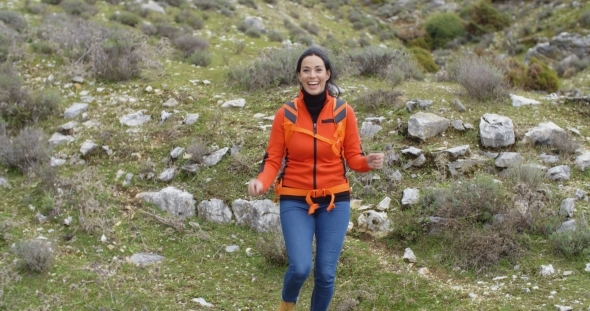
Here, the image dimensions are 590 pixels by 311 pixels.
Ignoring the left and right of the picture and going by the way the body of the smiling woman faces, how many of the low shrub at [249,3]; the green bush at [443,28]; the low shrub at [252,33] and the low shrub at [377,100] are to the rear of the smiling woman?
4

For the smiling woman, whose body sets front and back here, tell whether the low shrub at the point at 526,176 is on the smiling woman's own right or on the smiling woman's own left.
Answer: on the smiling woman's own left

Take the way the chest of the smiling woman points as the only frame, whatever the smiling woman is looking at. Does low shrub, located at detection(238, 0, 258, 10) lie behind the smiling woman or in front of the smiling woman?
behind

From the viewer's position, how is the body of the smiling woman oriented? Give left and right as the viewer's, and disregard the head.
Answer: facing the viewer

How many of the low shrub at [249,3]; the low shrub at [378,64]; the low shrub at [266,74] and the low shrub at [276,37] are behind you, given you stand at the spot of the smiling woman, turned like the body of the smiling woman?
4

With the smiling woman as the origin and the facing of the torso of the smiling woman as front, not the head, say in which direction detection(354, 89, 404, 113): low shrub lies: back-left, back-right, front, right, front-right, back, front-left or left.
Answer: back

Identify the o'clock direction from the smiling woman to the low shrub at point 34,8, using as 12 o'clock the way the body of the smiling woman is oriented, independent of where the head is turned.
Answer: The low shrub is roughly at 5 o'clock from the smiling woman.

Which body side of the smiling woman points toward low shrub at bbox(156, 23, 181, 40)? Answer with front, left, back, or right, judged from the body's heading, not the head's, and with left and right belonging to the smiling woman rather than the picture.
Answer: back

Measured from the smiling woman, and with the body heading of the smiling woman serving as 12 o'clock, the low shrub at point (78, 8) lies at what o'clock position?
The low shrub is roughly at 5 o'clock from the smiling woman.

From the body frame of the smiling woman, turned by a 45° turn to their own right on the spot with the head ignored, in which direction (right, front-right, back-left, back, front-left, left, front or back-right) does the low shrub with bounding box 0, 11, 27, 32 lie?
right

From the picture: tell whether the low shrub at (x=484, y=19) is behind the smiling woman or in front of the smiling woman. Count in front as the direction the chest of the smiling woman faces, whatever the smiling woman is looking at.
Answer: behind

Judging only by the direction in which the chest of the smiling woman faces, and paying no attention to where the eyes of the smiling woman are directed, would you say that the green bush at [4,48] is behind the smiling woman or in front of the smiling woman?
behind

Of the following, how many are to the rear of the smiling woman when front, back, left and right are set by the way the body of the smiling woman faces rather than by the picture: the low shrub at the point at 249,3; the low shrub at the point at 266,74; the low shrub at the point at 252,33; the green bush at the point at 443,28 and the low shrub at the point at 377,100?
5

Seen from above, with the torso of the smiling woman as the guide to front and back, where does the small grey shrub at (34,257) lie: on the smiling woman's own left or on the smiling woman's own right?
on the smiling woman's own right

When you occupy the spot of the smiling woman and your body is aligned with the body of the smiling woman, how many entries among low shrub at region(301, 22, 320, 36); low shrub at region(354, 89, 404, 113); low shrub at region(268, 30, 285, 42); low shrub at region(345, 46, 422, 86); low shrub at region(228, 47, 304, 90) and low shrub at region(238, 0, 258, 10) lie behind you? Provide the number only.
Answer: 6
